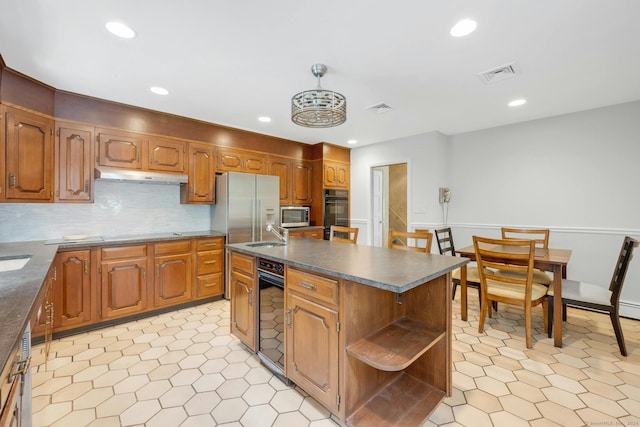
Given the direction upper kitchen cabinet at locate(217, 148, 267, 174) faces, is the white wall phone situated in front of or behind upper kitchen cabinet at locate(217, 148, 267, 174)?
in front

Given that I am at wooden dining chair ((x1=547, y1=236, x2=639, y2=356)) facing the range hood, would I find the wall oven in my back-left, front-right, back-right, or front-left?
front-right

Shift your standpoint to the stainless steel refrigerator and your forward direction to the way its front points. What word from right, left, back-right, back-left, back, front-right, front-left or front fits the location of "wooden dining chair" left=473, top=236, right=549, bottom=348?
front

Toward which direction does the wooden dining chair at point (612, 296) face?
to the viewer's left

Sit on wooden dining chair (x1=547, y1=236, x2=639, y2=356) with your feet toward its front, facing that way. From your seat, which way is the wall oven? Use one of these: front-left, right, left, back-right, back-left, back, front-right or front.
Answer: front

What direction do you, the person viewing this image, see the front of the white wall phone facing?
facing the viewer and to the right of the viewer

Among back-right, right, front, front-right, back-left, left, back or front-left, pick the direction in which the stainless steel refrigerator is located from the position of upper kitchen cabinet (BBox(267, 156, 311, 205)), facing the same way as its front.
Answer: right

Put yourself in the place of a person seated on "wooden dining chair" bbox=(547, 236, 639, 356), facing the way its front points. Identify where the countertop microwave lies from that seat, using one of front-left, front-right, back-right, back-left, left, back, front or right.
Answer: front

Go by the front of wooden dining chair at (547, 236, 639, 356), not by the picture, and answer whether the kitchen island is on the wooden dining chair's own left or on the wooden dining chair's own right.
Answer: on the wooden dining chair's own left

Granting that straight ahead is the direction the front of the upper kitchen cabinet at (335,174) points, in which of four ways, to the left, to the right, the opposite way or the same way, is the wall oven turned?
the same way

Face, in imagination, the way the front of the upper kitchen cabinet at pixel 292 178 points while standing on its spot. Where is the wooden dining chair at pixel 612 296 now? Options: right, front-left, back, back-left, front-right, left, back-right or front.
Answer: front

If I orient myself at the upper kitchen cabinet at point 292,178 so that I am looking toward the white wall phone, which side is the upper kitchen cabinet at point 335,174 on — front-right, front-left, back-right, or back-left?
front-left

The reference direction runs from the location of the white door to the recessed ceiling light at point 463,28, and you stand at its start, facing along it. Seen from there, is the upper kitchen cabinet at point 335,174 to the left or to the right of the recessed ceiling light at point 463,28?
right

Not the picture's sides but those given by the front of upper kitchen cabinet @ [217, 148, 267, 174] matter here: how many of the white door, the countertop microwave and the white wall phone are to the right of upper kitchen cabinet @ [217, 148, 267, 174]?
0

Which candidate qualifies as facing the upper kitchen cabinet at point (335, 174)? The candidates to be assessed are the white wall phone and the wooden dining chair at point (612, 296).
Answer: the wooden dining chair

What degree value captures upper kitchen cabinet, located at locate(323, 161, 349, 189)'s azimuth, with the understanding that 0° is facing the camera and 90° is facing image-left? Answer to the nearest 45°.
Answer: approximately 315°

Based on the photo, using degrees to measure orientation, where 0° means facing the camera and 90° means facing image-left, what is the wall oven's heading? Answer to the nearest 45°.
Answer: approximately 315°

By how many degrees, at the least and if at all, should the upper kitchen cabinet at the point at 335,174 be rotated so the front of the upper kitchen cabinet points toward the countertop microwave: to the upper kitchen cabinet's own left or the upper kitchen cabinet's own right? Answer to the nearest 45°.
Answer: approximately 90° to the upper kitchen cabinet's own right
